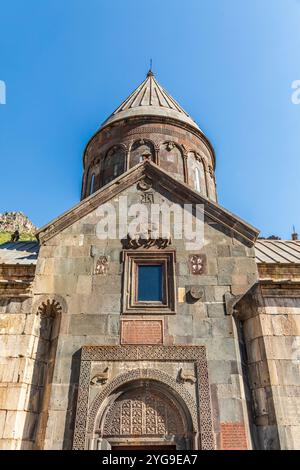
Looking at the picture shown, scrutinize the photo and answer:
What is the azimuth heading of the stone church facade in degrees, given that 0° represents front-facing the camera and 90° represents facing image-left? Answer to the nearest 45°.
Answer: approximately 0°
